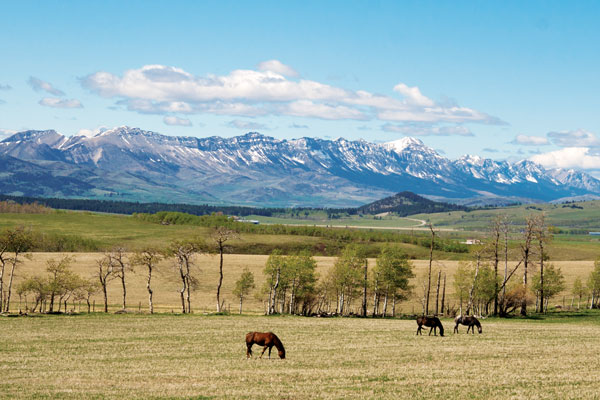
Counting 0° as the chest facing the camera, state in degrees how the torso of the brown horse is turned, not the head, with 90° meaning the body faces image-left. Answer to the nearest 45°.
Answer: approximately 270°
